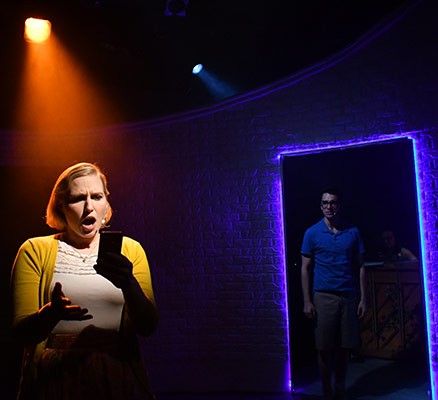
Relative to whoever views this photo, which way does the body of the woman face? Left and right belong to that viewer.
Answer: facing the viewer

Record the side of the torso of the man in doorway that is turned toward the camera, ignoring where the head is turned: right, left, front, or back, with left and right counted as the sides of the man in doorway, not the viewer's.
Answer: front

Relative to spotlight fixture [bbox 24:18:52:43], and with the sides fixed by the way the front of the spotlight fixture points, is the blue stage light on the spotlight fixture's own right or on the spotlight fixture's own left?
on the spotlight fixture's own left

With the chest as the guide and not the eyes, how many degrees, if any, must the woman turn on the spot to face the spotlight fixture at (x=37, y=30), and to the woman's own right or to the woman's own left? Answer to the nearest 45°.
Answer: approximately 180°

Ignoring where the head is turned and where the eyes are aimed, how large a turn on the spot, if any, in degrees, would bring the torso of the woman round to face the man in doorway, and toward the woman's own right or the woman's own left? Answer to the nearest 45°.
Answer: approximately 135° to the woman's own left

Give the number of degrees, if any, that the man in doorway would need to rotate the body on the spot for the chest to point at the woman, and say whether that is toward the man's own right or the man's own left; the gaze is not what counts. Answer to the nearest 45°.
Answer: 0° — they already face them

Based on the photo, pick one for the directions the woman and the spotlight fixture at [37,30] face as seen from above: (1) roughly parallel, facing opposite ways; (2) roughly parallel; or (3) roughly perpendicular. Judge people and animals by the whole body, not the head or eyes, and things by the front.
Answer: roughly parallel

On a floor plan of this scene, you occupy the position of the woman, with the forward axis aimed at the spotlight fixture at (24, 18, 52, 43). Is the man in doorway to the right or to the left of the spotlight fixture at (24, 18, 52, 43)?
right

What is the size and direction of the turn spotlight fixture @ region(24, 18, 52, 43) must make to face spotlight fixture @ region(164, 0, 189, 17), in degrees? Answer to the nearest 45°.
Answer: approximately 45° to its left

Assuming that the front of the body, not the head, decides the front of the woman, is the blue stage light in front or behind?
behind
